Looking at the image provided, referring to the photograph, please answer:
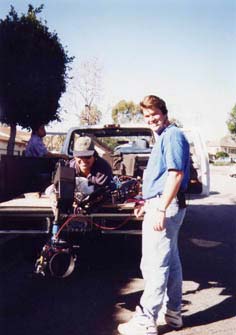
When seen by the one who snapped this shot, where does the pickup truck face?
facing away from the viewer

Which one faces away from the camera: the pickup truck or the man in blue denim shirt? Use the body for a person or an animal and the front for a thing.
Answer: the pickup truck

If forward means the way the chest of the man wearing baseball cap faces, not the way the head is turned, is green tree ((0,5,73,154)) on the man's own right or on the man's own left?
on the man's own right

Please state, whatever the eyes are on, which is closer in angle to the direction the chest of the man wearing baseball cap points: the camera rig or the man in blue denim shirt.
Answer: the camera rig

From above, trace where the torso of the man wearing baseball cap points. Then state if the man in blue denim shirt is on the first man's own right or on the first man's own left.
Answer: on the first man's own left

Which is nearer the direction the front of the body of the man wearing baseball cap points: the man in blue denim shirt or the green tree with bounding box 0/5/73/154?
the man in blue denim shirt

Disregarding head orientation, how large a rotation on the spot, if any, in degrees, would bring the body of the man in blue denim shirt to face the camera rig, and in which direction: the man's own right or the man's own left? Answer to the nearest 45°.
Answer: approximately 45° to the man's own right

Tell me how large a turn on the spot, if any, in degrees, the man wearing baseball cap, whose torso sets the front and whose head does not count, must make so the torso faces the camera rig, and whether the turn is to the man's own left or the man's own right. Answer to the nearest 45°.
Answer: approximately 45° to the man's own left

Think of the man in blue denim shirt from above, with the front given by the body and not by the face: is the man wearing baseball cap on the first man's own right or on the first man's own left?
on the first man's own right

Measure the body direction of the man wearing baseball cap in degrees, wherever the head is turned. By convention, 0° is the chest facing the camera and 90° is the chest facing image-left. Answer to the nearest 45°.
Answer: approximately 45°
